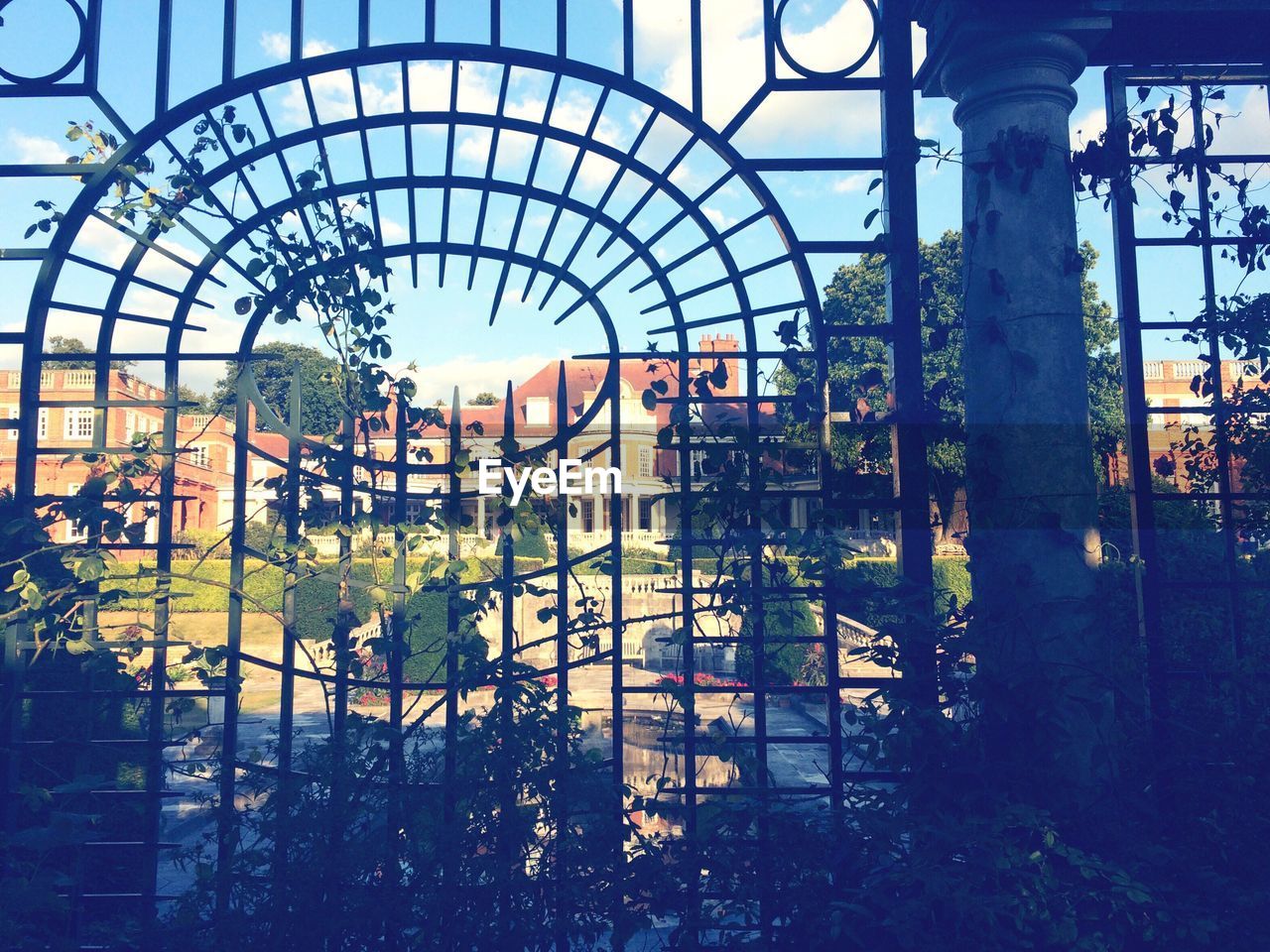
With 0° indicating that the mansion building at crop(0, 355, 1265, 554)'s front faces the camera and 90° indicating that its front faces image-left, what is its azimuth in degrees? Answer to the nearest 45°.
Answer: approximately 0°

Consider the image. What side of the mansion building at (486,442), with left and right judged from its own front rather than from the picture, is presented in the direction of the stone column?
front
